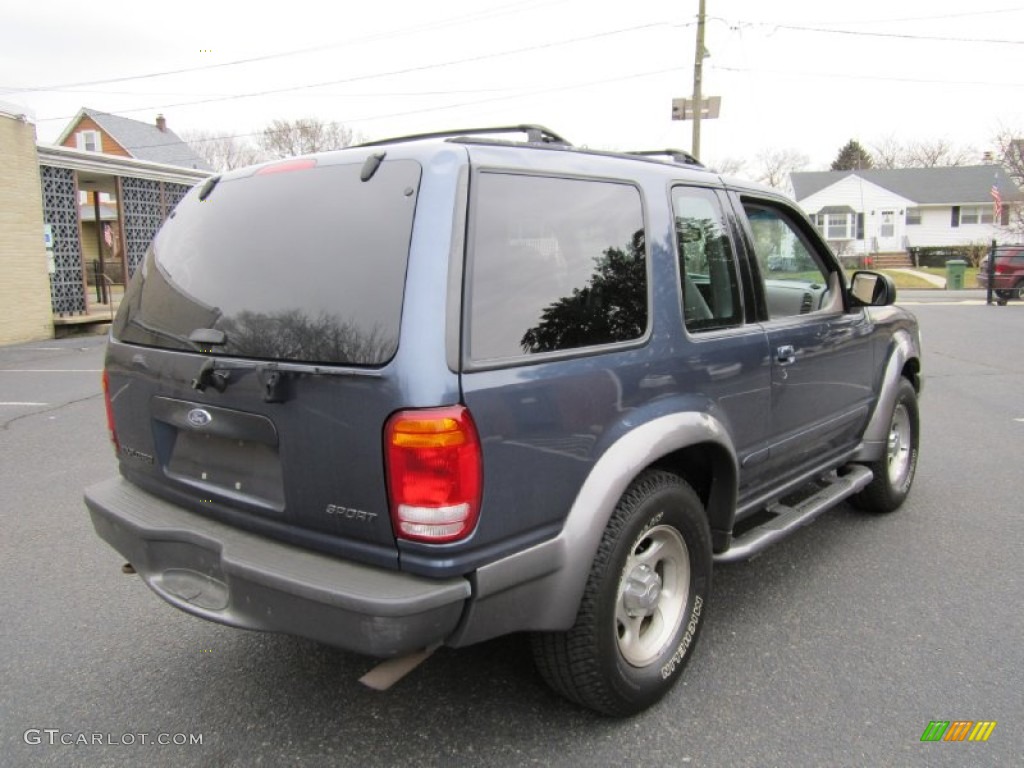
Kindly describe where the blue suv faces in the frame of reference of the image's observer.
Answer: facing away from the viewer and to the right of the viewer

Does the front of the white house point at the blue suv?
yes

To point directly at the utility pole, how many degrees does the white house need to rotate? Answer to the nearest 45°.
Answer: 0° — it already faces it

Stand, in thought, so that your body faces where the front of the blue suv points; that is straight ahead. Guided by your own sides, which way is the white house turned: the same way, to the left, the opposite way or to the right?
the opposite way

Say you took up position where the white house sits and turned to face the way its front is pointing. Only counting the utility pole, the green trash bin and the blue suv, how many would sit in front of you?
3

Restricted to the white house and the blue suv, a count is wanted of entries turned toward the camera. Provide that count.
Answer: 1

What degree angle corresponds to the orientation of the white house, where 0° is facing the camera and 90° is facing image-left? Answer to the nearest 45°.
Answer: approximately 0°

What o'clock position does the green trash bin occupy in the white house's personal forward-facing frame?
The green trash bin is roughly at 12 o'clock from the white house.

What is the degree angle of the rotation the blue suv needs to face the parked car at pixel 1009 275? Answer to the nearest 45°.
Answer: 0° — it already faces it

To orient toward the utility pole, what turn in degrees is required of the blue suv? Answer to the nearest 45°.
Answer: approximately 45° to its left
